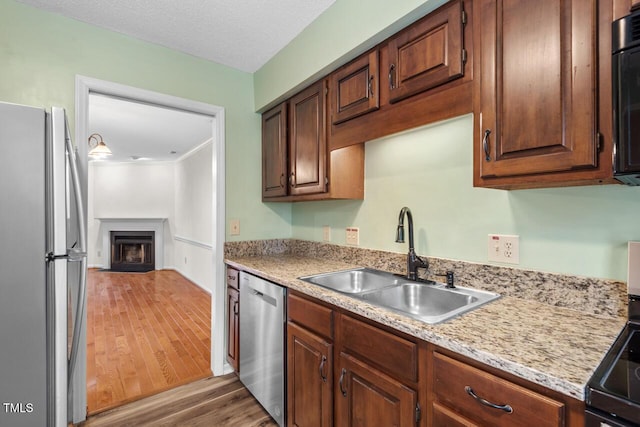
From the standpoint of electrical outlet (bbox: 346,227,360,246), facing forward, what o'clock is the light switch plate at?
The light switch plate is roughly at 2 o'clock from the electrical outlet.

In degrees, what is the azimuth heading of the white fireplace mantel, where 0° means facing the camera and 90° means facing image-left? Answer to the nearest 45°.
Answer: approximately 0°

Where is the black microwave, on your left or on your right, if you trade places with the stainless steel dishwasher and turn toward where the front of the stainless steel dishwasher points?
on your left

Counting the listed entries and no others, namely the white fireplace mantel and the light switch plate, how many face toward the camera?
2

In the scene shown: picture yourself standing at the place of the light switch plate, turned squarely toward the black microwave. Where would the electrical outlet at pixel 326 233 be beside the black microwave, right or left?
left

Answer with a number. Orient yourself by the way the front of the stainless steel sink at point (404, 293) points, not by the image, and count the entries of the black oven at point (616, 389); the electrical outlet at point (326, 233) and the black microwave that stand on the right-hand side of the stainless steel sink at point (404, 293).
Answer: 1

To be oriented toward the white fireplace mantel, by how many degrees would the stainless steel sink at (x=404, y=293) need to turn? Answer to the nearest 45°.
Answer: approximately 90° to its right
